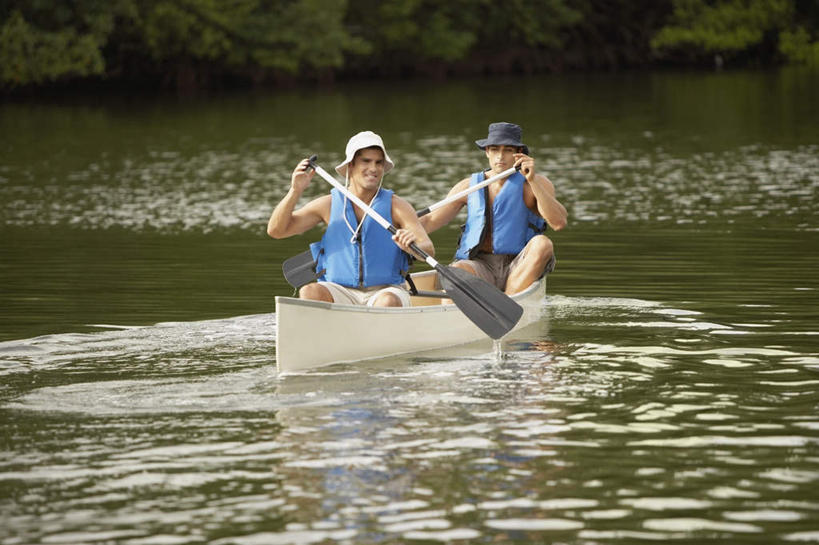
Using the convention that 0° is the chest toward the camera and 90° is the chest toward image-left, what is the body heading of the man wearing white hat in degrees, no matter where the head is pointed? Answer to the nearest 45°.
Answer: approximately 0°

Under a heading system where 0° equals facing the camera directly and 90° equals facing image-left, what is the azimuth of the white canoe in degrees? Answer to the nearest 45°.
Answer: approximately 45°

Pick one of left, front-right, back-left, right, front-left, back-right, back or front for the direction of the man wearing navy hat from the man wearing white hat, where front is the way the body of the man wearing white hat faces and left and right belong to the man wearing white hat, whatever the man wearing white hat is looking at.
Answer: back-left
